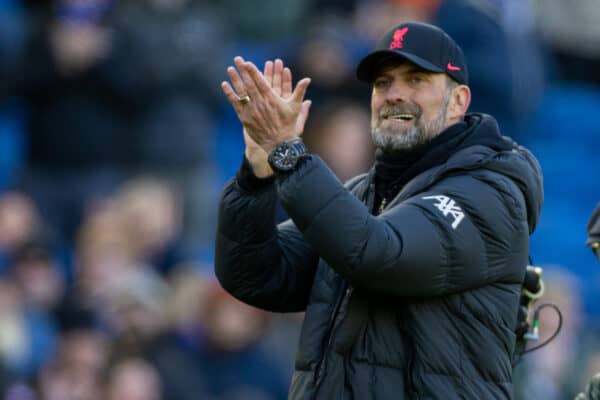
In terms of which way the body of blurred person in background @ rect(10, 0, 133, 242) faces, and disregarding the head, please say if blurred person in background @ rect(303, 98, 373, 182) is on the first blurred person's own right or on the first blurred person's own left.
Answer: on the first blurred person's own left

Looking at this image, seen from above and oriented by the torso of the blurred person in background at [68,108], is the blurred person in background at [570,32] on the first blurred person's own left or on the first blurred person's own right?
on the first blurred person's own left

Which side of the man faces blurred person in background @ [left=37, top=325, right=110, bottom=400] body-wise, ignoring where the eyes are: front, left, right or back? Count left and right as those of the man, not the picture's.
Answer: right

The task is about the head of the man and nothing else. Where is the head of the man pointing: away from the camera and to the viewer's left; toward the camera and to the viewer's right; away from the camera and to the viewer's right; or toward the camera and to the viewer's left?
toward the camera and to the viewer's left

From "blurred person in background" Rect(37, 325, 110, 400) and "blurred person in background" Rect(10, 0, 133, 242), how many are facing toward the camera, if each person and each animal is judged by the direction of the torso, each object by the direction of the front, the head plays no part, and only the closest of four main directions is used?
2

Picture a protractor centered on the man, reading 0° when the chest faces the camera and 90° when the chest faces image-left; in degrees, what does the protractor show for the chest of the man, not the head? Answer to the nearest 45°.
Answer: approximately 45°

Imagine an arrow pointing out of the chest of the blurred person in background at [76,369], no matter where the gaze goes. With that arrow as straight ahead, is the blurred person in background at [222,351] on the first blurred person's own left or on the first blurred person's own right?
on the first blurred person's own left

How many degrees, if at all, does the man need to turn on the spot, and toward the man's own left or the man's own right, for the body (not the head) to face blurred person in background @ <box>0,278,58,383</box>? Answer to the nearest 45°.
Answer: approximately 90° to the man's own right

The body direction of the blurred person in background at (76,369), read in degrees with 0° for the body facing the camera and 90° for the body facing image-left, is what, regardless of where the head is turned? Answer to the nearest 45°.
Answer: approximately 0°

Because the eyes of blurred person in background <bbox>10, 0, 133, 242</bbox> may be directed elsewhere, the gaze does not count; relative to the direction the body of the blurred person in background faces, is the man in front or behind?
in front

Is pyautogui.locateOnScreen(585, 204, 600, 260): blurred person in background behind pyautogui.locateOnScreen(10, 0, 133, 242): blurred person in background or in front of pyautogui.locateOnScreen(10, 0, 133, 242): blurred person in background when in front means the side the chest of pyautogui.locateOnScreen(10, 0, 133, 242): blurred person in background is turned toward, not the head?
in front
